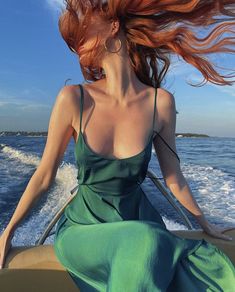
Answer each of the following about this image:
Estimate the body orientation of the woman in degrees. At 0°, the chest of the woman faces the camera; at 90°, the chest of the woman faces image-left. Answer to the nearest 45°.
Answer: approximately 0°
